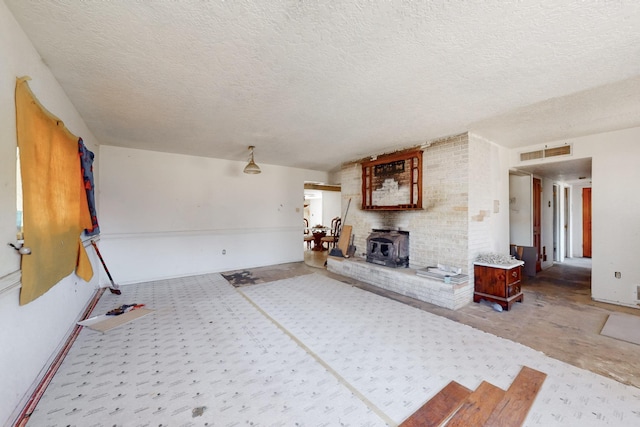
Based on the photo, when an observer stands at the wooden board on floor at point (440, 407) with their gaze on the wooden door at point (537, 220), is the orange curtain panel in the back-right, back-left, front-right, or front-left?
back-left

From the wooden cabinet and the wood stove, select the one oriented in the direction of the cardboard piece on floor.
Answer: the wood stove

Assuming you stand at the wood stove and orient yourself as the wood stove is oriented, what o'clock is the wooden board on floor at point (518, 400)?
The wooden board on floor is roughly at 10 o'clock from the wood stove.

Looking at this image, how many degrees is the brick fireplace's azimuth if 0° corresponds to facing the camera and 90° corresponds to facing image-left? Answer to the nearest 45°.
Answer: approximately 45°

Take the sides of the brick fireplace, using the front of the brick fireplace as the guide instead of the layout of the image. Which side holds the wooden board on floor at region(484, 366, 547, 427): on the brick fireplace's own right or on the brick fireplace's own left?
on the brick fireplace's own left

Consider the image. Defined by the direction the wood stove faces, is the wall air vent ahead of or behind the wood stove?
behind

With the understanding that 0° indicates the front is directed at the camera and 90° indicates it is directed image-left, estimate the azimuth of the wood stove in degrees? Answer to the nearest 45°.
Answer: approximately 45°

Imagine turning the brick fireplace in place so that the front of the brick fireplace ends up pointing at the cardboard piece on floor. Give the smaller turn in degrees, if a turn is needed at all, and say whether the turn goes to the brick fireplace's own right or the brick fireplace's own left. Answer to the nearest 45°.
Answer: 0° — it already faces it

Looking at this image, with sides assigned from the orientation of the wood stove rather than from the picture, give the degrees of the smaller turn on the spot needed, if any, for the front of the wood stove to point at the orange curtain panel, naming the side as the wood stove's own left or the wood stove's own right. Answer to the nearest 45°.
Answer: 0° — it already faces it

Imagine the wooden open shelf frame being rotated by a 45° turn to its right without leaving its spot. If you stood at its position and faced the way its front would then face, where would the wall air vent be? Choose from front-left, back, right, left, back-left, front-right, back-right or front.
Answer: back

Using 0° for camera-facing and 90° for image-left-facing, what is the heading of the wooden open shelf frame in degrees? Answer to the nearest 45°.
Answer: approximately 45°

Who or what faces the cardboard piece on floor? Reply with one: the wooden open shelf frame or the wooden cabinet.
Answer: the wooden open shelf frame
